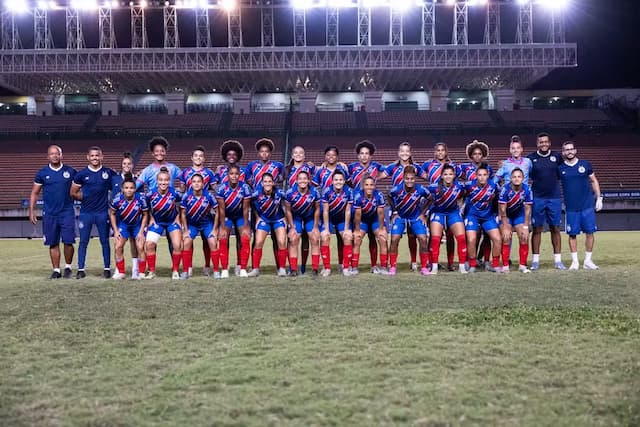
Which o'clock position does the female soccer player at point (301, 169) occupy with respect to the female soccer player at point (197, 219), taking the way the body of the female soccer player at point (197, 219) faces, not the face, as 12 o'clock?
the female soccer player at point (301, 169) is roughly at 9 o'clock from the female soccer player at point (197, 219).

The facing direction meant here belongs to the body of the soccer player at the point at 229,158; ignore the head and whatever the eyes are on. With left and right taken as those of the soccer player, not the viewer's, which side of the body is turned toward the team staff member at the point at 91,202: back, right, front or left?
right

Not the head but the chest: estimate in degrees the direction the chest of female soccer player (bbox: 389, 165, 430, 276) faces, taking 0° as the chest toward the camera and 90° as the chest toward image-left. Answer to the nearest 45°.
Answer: approximately 0°

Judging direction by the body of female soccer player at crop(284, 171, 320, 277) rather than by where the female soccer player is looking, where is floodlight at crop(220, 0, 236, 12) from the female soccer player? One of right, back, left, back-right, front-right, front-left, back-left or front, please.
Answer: back

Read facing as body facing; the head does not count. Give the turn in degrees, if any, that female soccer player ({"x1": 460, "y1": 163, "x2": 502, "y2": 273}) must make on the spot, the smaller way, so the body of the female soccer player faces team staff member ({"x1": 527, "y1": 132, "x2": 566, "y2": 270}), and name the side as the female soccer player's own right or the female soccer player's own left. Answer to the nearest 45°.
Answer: approximately 135° to the female soccer player's own left
